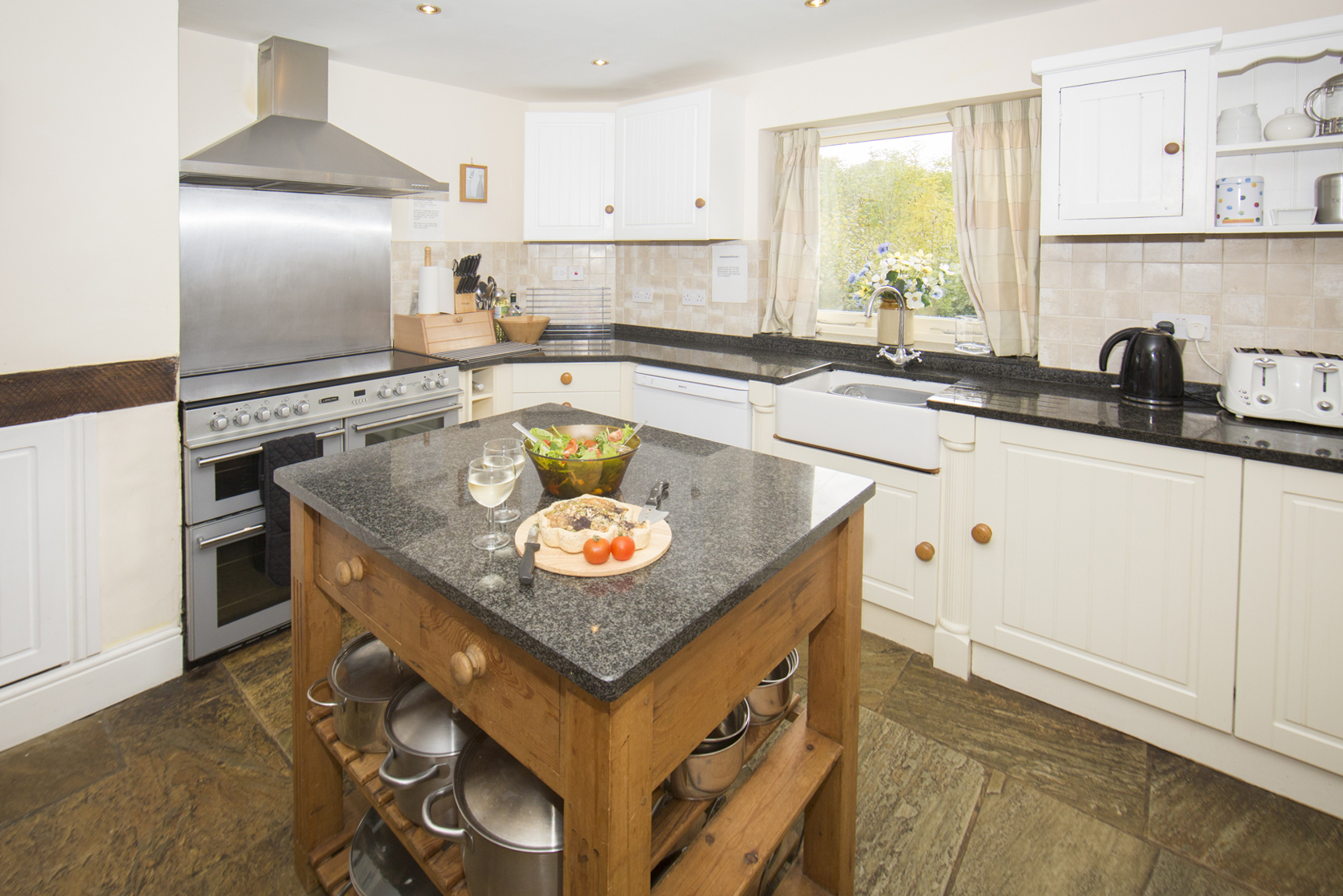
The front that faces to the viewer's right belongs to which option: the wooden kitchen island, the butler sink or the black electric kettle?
the black electric kettle

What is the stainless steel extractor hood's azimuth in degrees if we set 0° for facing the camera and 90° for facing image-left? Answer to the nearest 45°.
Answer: approximately 315°

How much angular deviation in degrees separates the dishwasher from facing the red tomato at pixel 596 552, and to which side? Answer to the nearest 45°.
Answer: approximately 45° to its left

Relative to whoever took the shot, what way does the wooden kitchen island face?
facing the viewer and to the left of the viewer

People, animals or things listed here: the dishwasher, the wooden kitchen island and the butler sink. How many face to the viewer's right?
0

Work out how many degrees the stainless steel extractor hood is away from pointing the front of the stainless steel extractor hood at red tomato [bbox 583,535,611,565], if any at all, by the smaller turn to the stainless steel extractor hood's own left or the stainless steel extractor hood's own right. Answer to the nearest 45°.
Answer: approximately 45° to the stainless steel extractor hood's own right

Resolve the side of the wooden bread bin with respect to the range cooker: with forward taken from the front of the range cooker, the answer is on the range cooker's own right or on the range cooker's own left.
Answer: on the range cooker's own left

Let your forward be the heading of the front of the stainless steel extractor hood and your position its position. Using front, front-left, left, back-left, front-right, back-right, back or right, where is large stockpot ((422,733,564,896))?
front-right

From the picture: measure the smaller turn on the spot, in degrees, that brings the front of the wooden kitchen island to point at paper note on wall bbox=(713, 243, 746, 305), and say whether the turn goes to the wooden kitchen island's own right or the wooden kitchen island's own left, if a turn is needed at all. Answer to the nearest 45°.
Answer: approximately 135° to the wooden kitchen island's own right

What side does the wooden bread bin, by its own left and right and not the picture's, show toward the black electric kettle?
front
